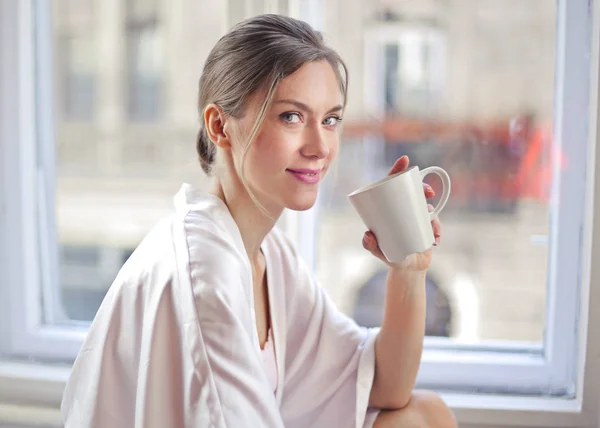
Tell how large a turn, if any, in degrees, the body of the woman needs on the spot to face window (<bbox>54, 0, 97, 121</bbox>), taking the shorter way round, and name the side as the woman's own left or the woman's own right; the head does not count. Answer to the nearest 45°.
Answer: approximately 180°

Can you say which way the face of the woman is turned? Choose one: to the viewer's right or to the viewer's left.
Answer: to the viewer's right

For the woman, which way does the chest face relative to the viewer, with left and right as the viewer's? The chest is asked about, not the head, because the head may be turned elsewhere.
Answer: facing the viewer and to the right of the viewer

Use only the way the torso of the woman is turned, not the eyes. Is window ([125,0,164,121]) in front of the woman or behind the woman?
behind

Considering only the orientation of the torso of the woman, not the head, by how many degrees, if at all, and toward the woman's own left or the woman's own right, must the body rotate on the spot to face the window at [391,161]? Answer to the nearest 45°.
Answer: approximately 90° to the woman's own left
